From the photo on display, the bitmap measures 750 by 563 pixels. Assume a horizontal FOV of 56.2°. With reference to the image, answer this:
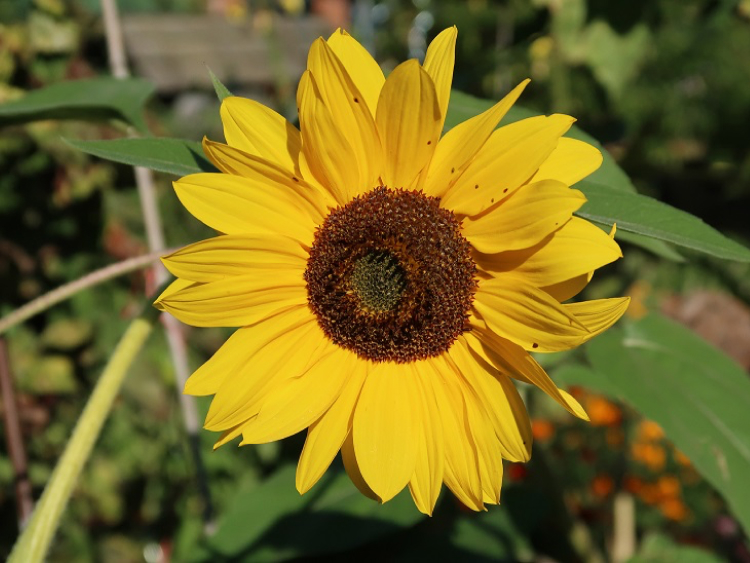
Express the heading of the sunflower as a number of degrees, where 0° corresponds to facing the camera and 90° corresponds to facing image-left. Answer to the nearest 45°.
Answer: approximately 0°
